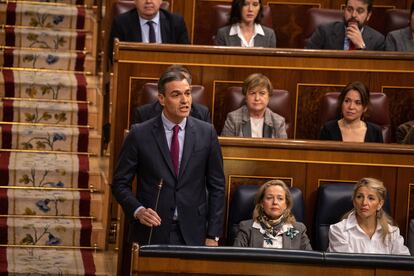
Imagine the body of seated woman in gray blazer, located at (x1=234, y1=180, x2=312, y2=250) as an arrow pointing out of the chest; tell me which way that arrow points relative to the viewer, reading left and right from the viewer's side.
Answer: facing the viewer

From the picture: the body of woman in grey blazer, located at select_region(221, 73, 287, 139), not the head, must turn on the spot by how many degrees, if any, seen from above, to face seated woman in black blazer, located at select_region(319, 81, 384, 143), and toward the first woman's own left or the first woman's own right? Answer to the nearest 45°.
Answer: approximately 90° to the first woman's own left

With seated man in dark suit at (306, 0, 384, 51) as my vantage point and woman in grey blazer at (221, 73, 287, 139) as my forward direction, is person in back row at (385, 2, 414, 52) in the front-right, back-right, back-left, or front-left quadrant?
back-left

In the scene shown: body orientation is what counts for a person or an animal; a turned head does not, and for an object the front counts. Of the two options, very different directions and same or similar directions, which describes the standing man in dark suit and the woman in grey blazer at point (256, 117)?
same or similar directions

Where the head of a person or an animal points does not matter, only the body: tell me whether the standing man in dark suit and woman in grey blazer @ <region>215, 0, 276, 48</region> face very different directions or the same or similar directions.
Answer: same or similar directions

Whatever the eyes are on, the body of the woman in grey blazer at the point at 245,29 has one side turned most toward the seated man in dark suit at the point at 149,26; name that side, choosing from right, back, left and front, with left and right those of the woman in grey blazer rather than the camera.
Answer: right

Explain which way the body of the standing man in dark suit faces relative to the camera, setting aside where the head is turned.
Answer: toward the camera

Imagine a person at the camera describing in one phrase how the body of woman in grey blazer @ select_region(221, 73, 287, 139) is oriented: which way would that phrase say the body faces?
toward the camera
